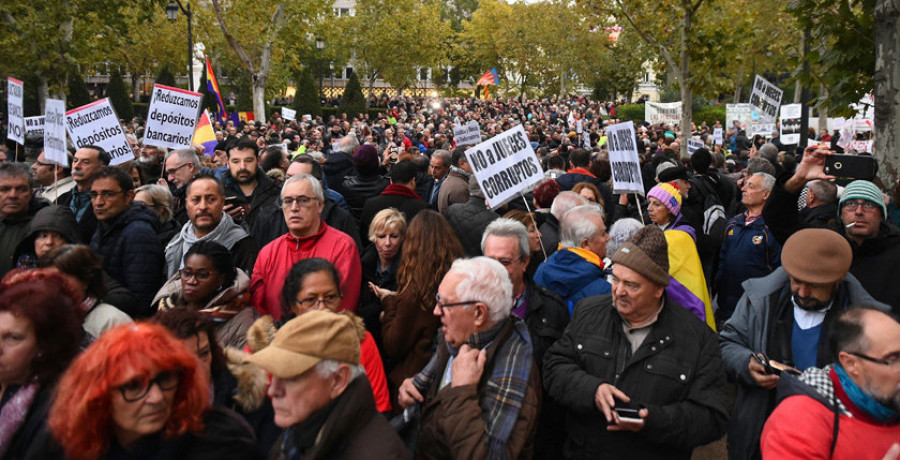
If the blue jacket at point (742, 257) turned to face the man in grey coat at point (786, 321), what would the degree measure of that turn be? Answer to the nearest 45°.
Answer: approximately 45° to its left

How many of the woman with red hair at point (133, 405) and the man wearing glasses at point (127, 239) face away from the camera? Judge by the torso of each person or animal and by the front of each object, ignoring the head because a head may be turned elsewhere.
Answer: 0

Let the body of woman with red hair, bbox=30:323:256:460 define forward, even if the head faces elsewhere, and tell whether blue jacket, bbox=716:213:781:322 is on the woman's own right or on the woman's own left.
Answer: on the woman's own left

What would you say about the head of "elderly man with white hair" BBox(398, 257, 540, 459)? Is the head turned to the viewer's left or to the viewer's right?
to the viewer's left

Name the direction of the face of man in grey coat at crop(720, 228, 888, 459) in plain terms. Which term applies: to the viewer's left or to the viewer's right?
to the viewer's left

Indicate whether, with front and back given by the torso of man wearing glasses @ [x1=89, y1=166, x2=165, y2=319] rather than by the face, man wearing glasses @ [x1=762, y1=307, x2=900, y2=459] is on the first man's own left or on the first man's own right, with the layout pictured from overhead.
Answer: on the first man's own left

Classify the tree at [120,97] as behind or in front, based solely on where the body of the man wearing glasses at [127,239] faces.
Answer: behind

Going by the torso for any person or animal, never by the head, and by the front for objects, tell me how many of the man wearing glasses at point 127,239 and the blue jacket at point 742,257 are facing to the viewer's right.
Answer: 0

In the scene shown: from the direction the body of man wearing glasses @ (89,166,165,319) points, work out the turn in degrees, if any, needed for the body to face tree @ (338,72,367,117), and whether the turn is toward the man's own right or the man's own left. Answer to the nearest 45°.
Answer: approximately 135° to the man's own right

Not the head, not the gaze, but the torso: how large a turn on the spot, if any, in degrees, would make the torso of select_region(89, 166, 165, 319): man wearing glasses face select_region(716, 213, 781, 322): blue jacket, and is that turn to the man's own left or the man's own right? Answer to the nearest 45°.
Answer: approximately 135° to the man's own left
